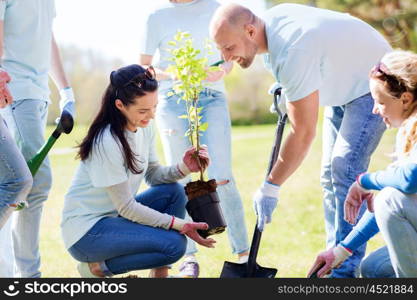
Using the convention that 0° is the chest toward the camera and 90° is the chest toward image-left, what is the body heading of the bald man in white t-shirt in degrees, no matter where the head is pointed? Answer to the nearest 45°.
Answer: approximately 90°

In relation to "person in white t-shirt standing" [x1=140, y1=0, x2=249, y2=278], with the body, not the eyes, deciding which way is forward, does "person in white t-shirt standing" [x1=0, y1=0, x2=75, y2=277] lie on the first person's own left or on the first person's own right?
on the first person's own right

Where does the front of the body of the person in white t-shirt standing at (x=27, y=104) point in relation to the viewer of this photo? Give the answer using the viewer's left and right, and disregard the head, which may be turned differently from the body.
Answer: facing the viewer and to the right of the viewer

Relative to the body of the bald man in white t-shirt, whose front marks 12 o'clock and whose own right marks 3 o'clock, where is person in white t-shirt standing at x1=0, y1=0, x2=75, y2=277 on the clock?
The person in white t-shirt standing is roughly at 12 o'clock from the bald man in white t-shirt.

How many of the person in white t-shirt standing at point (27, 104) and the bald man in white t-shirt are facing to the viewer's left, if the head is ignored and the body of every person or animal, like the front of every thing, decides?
1

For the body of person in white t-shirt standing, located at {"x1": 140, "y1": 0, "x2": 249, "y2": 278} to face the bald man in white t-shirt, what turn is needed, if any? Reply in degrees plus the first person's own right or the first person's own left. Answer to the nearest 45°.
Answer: approximately 45° to the first person's own left

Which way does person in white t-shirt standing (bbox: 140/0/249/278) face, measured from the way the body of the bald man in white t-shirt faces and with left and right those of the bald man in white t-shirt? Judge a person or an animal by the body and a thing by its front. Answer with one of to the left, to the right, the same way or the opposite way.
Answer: to the left

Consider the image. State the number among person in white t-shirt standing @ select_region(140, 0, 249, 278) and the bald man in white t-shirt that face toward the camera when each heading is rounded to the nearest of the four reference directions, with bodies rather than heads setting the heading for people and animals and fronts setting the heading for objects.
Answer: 1

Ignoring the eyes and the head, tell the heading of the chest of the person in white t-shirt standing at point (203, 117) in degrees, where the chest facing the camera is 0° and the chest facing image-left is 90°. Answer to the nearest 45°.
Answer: approximately 0°

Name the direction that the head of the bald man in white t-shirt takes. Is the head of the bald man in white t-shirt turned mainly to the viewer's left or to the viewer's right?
to the viewer's left

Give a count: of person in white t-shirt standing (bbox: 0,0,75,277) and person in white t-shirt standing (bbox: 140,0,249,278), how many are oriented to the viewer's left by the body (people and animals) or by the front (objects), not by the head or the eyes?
0

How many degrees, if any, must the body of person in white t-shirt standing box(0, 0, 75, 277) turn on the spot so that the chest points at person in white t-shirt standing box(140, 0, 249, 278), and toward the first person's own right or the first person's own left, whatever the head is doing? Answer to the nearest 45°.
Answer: approximately 45° to the first person's own left

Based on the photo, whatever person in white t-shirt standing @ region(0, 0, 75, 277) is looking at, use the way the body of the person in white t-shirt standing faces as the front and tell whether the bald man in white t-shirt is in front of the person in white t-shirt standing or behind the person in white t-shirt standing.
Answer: in front
